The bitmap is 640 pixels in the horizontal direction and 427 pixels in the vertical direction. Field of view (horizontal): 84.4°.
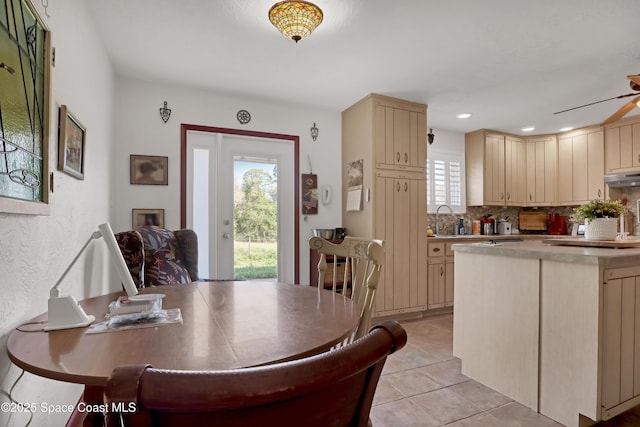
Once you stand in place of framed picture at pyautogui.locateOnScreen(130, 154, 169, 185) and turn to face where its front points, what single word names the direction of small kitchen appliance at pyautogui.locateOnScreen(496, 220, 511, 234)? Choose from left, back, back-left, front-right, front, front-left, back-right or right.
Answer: left

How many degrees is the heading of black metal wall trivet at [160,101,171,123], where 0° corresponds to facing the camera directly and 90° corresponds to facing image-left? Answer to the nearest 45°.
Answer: approximately 0°

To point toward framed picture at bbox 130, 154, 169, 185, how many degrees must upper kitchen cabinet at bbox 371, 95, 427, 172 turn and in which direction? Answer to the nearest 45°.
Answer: approximately 90° to its right

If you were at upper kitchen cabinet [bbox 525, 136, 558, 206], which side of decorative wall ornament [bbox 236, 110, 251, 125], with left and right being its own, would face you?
left

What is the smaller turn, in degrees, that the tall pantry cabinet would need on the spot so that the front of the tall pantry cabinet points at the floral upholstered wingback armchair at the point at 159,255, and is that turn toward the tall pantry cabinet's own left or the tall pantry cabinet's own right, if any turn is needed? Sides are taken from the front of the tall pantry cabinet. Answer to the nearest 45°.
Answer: approximately 90° to the tall pantry cabinet's own right

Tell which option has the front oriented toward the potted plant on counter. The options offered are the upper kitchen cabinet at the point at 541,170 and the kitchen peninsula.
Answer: the upper kitchen cabinet

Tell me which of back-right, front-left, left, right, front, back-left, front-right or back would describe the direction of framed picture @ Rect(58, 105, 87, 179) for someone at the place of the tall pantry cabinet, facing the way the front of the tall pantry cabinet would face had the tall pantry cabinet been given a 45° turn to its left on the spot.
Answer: back-right

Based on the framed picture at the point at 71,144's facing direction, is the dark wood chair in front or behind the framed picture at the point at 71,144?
in front

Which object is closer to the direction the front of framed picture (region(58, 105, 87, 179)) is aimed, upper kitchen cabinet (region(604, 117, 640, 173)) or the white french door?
the upper kitchen cabinet
